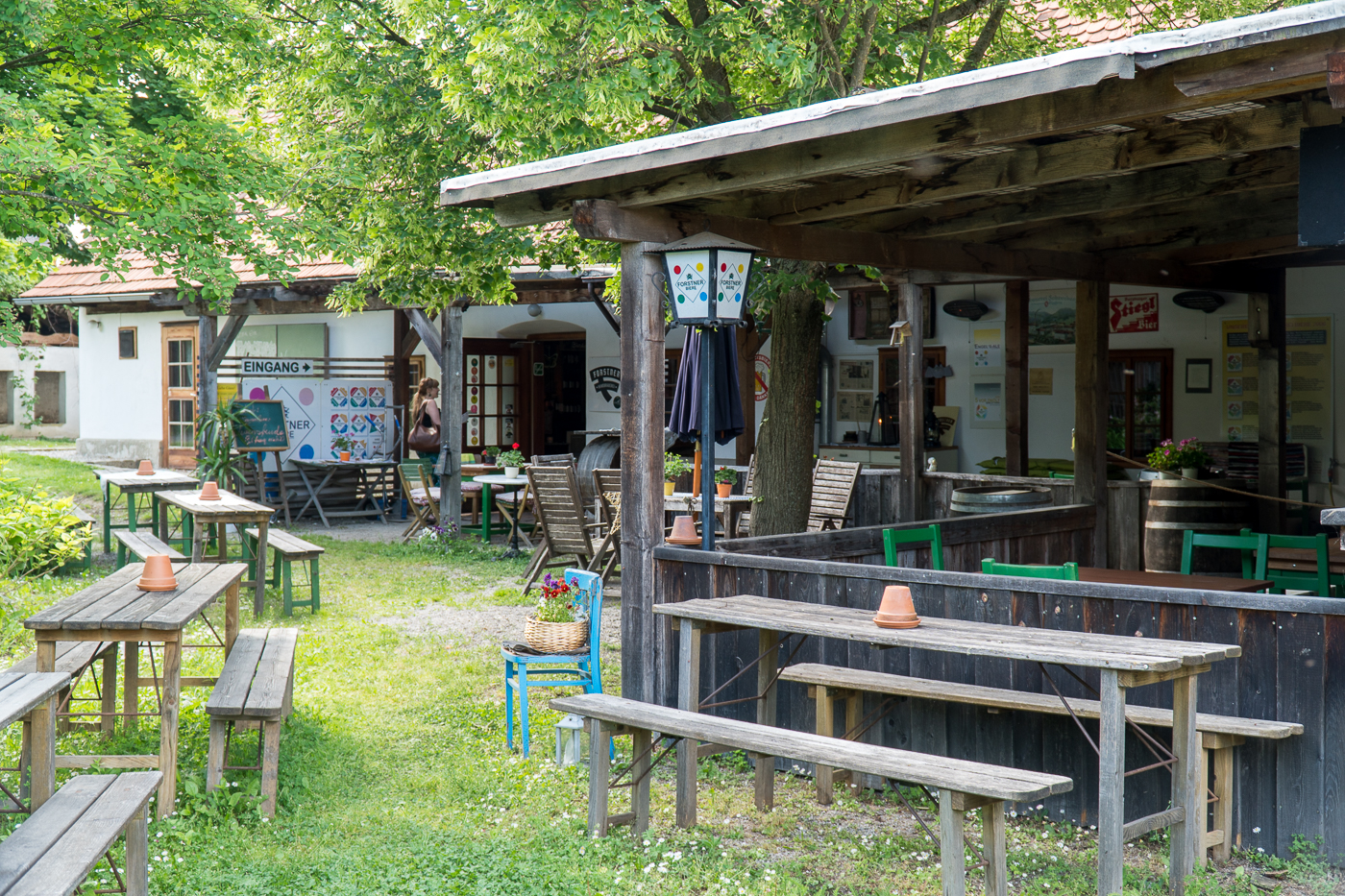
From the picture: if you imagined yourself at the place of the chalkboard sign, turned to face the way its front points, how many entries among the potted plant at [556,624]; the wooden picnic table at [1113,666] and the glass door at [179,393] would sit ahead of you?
2

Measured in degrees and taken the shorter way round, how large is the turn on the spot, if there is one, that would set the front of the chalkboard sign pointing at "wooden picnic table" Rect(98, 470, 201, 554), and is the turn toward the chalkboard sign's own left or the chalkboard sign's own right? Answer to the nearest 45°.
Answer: approximately 45° to the chalkboard sign's own right

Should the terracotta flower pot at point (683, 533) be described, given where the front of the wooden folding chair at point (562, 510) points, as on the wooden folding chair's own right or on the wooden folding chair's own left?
on the wooden folding chair's own right

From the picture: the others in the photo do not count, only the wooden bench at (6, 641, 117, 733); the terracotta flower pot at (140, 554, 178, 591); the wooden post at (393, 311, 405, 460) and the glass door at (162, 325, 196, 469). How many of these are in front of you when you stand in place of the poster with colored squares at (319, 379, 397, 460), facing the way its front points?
2

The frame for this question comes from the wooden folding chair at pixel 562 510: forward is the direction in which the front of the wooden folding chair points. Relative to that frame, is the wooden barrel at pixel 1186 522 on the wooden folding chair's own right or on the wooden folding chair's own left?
on the wooden folding chair's own right

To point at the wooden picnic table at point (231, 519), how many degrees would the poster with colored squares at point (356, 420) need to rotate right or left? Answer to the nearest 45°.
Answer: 0° — it already faces it

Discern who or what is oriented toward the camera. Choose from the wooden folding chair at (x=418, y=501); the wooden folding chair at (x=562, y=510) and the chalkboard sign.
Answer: the chalkboard sign

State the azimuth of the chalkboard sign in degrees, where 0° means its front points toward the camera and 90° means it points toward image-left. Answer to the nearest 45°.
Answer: approximately 0°
